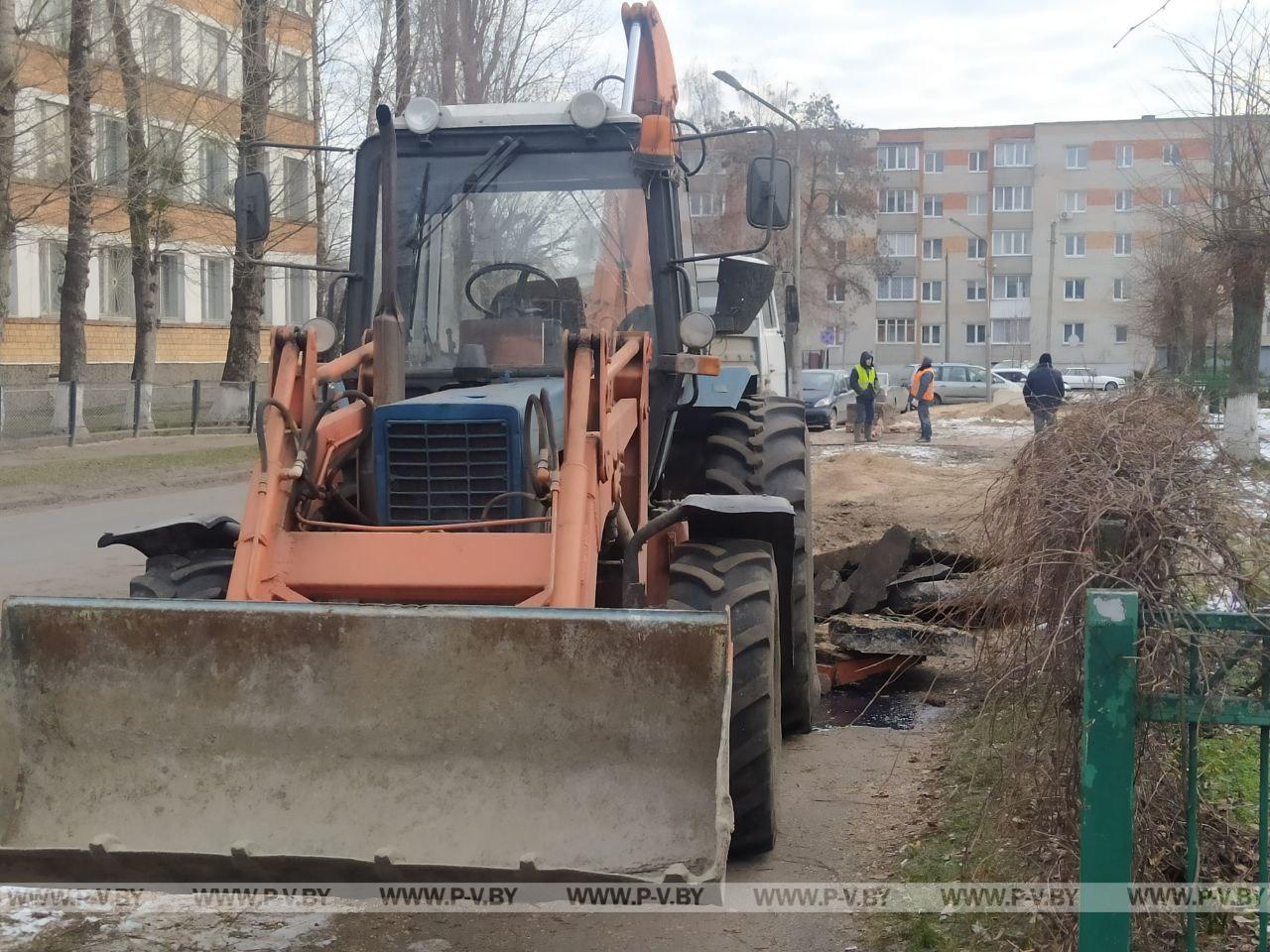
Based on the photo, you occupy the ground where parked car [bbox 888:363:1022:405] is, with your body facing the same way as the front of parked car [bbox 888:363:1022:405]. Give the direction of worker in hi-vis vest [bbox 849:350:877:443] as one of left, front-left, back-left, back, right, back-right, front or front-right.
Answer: right

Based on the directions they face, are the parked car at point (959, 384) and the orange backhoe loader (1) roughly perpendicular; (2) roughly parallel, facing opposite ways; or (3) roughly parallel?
roughly perpendicular

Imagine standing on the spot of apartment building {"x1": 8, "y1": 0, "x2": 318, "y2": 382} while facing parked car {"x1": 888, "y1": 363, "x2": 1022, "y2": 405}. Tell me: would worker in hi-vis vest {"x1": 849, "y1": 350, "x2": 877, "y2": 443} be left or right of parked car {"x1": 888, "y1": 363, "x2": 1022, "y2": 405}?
right

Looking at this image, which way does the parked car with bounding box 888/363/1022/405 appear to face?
to the viewer's right

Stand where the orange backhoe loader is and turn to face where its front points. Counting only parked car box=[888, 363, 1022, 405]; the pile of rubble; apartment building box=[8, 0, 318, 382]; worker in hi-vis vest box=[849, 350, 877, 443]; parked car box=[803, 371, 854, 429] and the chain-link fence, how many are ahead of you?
0

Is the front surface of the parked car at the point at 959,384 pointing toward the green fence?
no

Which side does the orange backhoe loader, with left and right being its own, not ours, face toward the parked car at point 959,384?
back

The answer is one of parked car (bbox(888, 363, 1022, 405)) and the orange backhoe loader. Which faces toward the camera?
the orange backhoe loader

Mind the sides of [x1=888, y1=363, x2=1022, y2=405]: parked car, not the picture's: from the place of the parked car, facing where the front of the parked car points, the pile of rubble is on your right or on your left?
on your right

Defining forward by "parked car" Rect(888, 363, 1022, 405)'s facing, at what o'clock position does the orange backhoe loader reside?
The orange backhoe loader is roughly at 3 o'clock from the parked car.

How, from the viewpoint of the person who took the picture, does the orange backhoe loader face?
facing the viewer

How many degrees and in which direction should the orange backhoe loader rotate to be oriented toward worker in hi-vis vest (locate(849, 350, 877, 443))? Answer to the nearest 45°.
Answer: approximately 180°

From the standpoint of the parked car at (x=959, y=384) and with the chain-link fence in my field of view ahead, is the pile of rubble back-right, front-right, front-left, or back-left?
front-left
